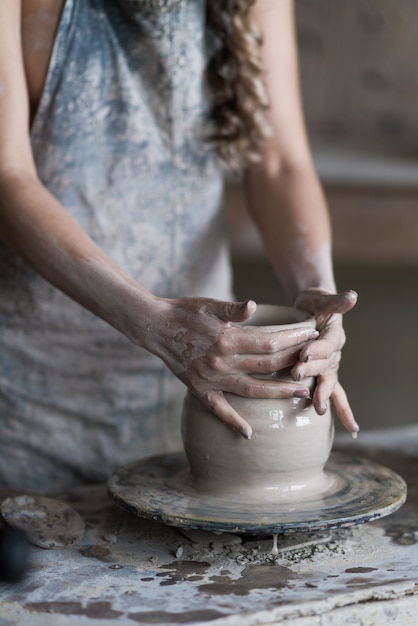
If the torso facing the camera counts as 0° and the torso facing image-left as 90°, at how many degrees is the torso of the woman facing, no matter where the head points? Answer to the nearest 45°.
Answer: approximately 315°
